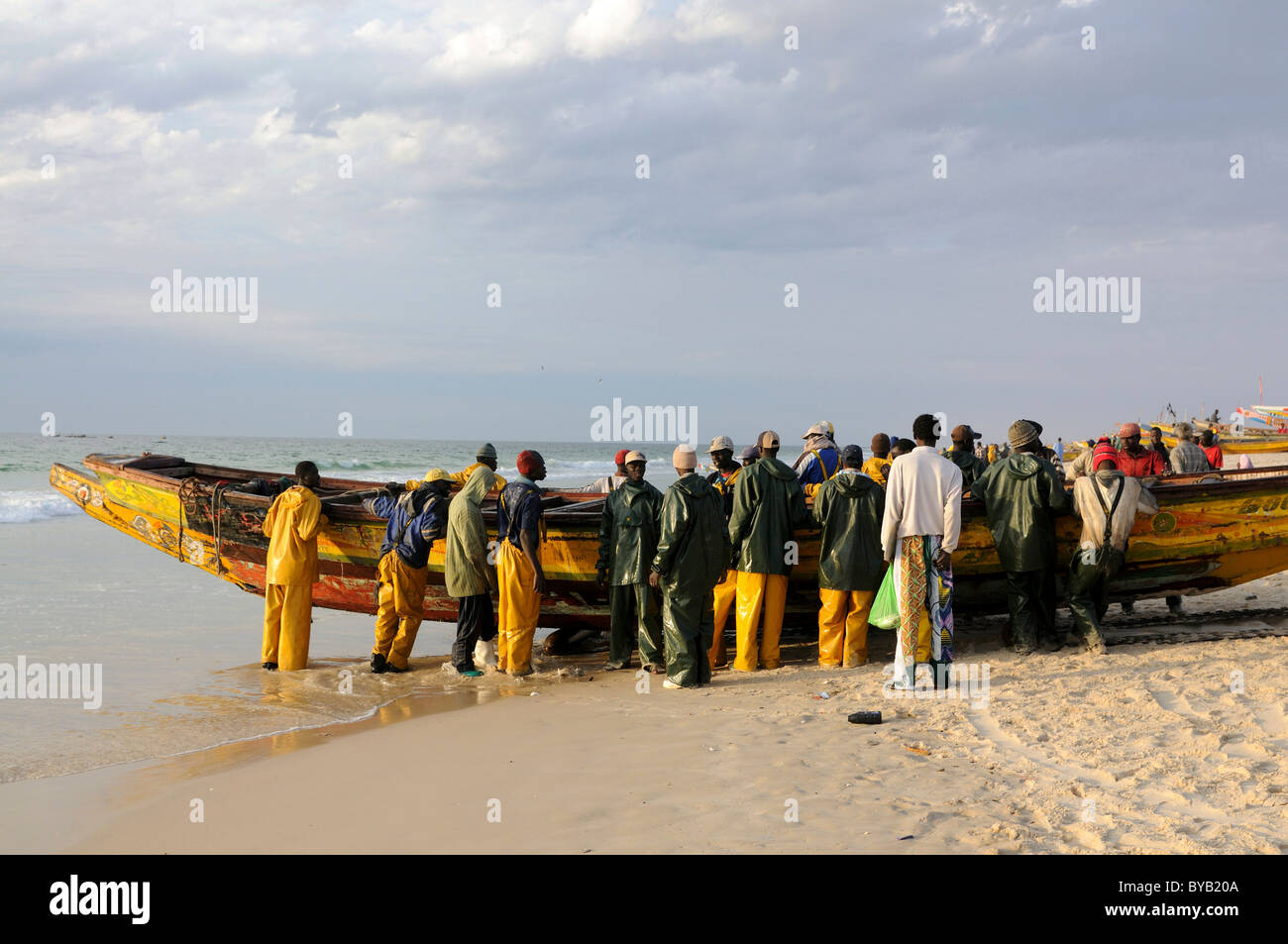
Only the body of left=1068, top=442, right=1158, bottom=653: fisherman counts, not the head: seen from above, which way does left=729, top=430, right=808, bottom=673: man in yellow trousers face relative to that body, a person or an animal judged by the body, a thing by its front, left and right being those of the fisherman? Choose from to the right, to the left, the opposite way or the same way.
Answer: the same way

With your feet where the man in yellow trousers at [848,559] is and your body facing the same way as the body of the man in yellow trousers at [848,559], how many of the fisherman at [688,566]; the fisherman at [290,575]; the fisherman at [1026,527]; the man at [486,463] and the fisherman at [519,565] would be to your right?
1

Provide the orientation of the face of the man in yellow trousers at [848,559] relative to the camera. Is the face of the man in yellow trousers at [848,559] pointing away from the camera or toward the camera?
away from the camera

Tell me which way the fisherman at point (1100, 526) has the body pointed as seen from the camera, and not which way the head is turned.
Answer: away from the camera

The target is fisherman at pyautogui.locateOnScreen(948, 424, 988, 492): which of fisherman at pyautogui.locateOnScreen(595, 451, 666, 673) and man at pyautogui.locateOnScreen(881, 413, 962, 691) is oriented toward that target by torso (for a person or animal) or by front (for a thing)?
the man

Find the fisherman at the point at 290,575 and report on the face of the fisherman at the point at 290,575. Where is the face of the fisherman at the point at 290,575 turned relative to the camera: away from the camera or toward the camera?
away from the camera

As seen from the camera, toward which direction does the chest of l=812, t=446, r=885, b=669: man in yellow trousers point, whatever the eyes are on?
away from the camera

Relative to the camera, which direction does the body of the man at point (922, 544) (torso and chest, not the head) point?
away from the camera

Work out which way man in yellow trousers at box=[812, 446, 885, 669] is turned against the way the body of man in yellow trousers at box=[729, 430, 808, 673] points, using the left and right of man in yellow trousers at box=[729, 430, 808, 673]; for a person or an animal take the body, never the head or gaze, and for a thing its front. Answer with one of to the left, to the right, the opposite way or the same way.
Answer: the same way

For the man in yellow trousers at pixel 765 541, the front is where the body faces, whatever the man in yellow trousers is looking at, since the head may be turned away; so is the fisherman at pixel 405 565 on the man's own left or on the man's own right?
on the man's own left

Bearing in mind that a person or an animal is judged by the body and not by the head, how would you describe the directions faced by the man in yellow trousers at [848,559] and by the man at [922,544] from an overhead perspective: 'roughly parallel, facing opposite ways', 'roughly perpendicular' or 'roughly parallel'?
roughly parallel
